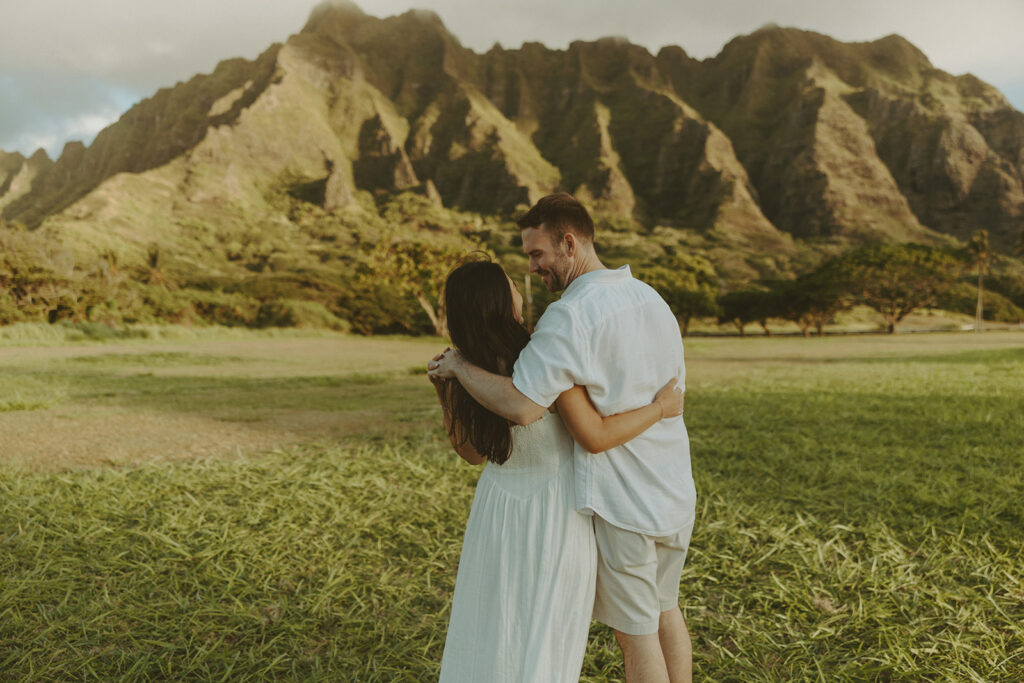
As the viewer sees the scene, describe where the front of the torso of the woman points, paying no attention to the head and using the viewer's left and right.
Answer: facing away from the viewer and to the right of the viewer

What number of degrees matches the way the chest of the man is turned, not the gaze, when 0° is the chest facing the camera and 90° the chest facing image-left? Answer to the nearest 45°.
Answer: approximately 135°

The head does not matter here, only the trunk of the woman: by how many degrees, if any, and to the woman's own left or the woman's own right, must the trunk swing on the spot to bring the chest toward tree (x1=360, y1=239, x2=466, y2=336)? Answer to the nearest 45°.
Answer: approximately 45° to the woman's own left
